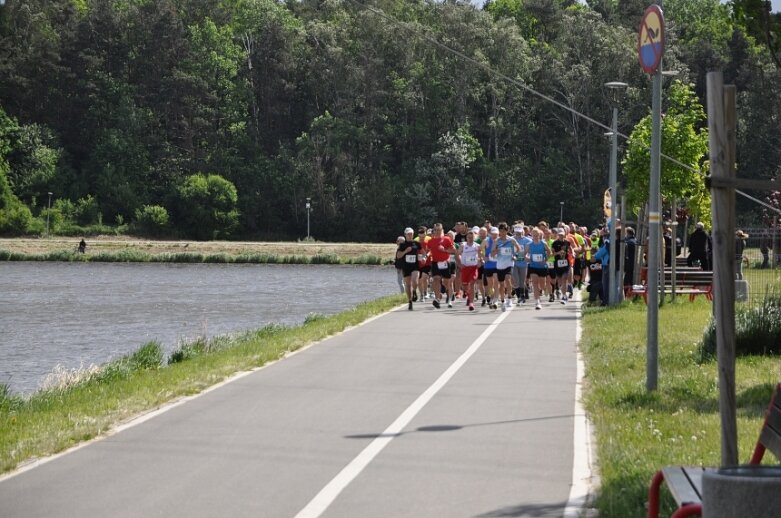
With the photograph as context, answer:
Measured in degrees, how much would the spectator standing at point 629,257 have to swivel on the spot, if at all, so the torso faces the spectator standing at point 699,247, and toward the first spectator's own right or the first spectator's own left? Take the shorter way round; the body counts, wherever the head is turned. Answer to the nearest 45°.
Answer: approximately 135° to the first spectator's own right

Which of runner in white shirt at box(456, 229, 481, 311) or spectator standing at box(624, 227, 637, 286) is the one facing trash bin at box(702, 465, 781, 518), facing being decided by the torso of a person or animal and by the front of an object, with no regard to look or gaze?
the runner in white shirt

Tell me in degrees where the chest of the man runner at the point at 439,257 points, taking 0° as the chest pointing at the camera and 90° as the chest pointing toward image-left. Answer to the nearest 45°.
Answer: approximately 0°

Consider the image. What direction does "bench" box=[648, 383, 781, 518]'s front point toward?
to the viewer's left

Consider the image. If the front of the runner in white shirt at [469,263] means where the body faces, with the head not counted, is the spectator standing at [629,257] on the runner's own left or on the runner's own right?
on the runner's own left

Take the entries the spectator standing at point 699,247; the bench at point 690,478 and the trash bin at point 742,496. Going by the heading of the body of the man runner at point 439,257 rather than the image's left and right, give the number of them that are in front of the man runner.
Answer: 2

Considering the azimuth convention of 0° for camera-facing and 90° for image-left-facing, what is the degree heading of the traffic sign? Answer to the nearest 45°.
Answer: approximately 45°

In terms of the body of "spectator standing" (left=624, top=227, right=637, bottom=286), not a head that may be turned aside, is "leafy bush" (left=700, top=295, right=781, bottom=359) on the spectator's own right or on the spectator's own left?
on the spectator's own left

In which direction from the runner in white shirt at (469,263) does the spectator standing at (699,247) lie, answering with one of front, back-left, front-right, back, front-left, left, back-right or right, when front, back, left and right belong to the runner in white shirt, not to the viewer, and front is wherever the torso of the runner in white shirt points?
back-left

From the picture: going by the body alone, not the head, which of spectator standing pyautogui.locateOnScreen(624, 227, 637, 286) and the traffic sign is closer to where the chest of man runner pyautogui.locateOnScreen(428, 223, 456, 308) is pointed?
the traffic sign

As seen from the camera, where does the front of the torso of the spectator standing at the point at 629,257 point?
to the viewer's left

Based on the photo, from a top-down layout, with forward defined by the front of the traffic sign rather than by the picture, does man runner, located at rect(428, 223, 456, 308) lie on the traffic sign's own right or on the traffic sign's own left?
on the traffic sign's own right

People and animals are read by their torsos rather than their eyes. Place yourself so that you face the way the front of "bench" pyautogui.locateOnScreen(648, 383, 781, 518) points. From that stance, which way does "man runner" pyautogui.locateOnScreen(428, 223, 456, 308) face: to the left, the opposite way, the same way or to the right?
to the left
